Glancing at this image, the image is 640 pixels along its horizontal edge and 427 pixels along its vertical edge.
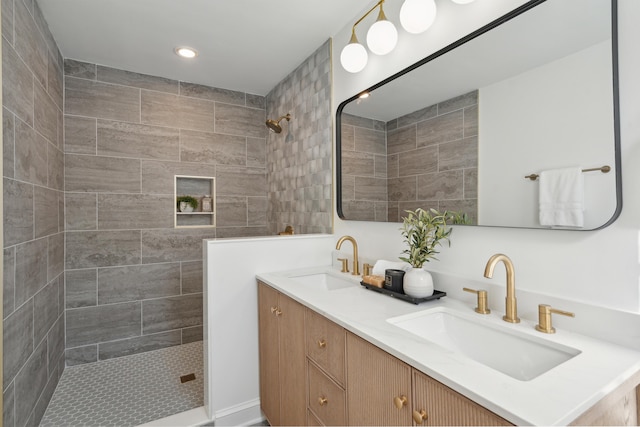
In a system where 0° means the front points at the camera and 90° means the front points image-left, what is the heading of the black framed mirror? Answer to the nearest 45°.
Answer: approximately 45°

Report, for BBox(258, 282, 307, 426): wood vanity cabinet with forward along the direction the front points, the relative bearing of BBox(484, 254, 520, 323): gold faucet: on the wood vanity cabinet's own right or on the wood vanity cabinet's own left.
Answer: on the wood vanity cabinet's own left

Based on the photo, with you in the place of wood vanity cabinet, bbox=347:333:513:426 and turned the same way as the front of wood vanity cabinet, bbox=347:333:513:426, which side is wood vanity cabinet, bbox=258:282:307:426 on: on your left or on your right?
on your right

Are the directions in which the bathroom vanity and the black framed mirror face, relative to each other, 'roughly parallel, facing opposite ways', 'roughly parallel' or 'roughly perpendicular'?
roughly parallel

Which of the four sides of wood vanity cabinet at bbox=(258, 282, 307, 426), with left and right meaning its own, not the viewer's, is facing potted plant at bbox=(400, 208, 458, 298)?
left

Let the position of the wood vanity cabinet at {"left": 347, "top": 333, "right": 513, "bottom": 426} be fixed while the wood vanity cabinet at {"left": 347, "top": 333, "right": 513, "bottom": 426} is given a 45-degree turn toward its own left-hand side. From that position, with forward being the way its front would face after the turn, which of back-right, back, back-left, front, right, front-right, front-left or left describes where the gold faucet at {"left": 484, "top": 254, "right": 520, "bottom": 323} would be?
back-left

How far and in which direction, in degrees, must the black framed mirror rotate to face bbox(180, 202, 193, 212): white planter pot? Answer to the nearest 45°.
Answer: approximately 45° to its right

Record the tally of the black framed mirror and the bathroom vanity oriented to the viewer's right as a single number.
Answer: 0

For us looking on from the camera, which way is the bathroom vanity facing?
facing the viewer and to the left of the viewer
